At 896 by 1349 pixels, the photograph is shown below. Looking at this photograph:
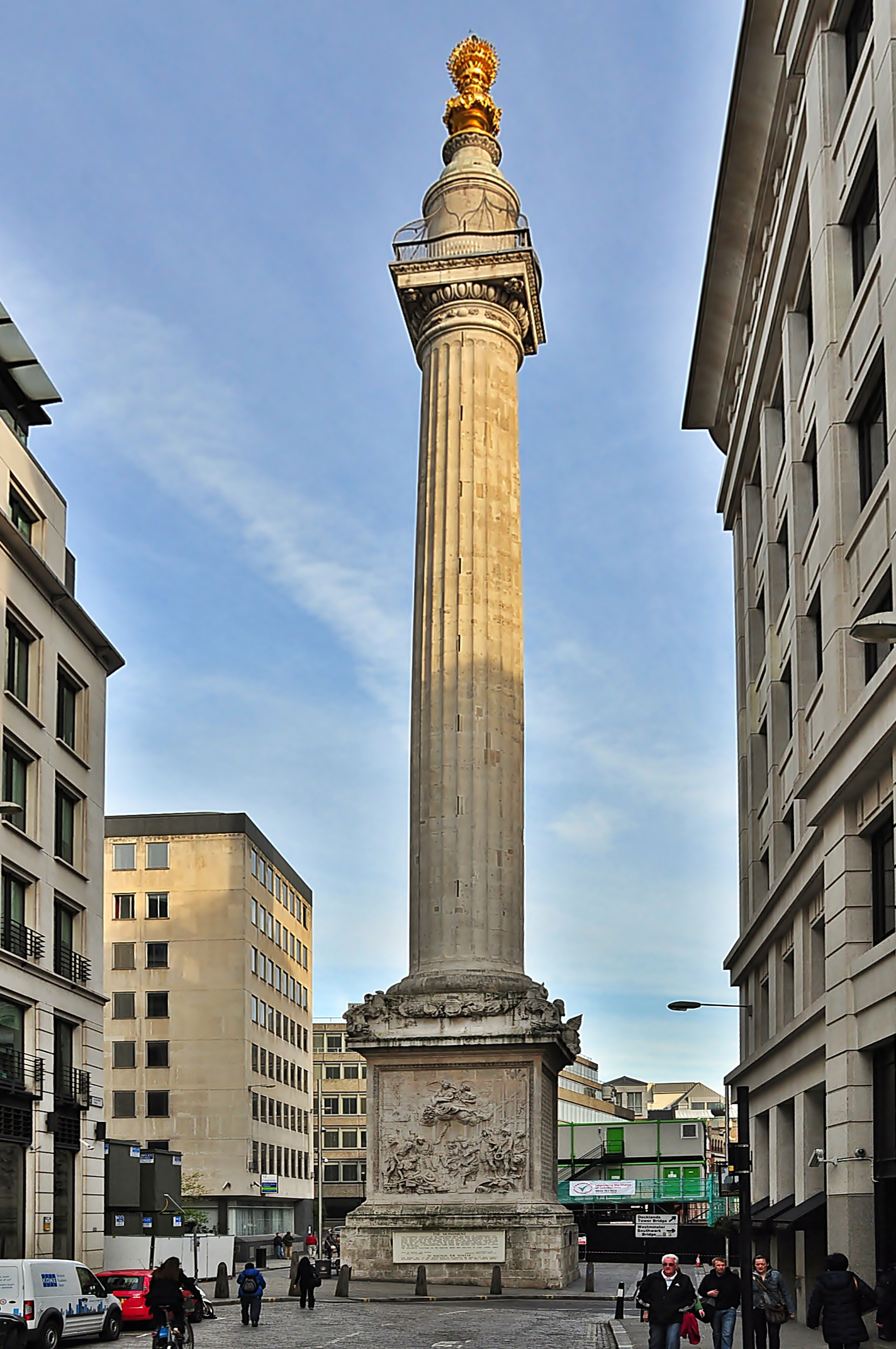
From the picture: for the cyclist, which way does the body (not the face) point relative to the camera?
away from the camera

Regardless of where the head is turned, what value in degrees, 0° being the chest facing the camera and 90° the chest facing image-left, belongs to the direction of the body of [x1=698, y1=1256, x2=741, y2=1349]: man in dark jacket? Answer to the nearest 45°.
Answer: approximately 0°

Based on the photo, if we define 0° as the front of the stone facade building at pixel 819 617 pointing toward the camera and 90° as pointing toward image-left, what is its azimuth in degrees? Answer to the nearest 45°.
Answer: approximately 90°

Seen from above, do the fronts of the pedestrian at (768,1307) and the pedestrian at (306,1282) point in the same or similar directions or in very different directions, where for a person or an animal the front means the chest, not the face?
very different directions

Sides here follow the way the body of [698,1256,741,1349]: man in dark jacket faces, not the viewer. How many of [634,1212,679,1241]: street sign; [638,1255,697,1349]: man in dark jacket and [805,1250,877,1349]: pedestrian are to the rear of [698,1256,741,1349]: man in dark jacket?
1

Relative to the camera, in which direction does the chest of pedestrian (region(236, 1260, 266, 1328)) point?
away from the camera

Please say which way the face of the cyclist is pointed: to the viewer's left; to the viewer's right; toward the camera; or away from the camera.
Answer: away from the camera

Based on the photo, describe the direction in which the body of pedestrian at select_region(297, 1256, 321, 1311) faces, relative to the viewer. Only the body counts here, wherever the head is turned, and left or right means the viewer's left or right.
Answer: facing away from the viewer

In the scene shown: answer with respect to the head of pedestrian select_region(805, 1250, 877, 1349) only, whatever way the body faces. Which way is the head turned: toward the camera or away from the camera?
away from the camera
